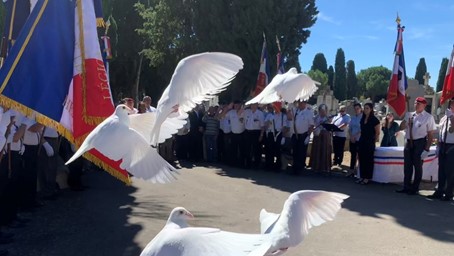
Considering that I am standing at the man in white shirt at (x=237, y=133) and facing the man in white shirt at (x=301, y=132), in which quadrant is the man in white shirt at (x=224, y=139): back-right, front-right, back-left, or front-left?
back-left

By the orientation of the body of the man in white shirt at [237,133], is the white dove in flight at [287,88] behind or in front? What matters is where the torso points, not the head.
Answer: in front

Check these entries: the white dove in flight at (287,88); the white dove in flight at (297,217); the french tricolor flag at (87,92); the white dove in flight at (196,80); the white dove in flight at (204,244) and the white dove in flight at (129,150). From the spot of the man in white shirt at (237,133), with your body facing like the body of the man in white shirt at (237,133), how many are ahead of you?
6

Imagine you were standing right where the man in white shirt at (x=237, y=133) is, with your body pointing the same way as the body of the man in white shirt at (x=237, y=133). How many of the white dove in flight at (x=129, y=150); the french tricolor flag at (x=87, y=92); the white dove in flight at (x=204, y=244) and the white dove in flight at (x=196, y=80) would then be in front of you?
4

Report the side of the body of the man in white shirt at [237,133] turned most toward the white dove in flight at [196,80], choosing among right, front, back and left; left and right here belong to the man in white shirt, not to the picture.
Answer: front

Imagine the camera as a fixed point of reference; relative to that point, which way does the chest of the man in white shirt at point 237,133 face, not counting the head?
toward the camera

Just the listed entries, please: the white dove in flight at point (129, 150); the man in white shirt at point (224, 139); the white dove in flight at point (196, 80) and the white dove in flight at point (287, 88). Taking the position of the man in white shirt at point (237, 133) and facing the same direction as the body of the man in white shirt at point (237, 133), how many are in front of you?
3

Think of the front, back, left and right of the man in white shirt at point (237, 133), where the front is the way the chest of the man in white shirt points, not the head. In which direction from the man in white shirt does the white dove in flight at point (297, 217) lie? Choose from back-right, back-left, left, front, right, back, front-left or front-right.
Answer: front

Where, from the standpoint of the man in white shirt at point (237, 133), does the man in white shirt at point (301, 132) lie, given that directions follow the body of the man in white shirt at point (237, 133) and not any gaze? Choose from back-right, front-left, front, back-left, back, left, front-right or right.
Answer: front-left

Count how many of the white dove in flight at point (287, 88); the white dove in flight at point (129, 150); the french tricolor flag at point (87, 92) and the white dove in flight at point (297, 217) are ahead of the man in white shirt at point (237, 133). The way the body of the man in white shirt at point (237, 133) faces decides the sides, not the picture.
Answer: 4

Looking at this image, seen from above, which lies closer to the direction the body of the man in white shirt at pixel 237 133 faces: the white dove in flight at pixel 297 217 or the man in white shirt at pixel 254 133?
the white dove in flight

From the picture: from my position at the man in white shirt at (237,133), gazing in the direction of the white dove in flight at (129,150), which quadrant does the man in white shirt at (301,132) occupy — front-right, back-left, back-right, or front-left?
front-left

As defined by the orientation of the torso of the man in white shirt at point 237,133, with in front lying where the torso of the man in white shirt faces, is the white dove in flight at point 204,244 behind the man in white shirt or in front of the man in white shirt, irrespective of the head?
in front
